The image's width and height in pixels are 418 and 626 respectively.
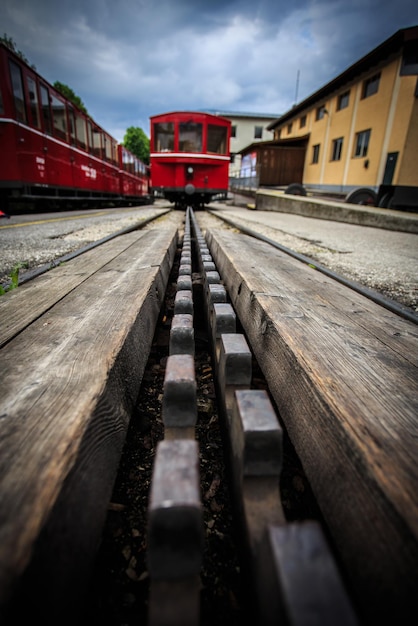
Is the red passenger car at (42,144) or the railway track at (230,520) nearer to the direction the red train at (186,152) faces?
the railway track

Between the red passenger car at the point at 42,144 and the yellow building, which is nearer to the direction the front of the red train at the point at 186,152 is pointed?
the red passenger car

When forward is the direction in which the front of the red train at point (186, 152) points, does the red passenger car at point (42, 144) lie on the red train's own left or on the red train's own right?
on the red train's own right

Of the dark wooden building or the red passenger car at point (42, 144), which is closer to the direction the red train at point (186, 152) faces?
the red passenger car

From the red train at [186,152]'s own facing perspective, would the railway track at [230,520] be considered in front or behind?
in front

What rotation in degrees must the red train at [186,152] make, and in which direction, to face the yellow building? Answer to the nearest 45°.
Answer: approximately 135° to its left

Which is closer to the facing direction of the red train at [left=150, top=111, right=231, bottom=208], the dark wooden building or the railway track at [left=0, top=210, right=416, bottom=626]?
the railway track

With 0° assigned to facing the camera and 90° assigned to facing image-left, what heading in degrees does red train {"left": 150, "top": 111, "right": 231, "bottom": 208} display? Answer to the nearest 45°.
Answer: approximately 0°
